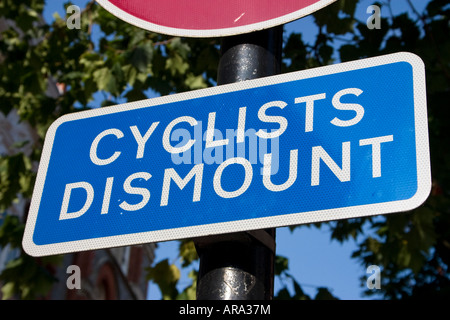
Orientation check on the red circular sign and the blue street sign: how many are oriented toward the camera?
2
